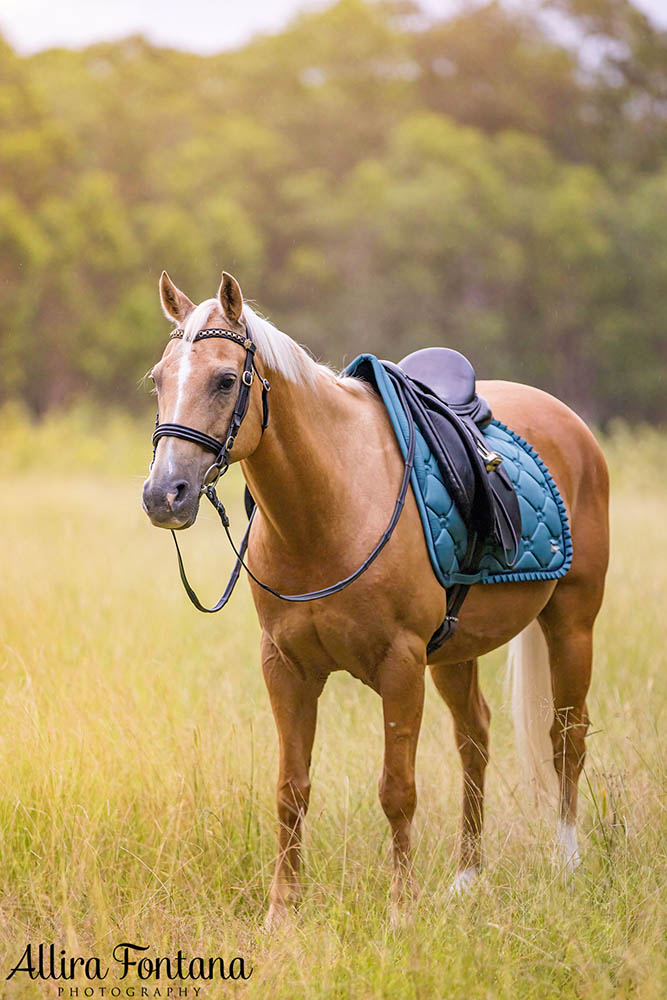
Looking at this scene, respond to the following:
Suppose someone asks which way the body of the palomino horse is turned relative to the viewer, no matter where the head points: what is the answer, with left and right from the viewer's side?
facing the viewer and to the left of the viewer
